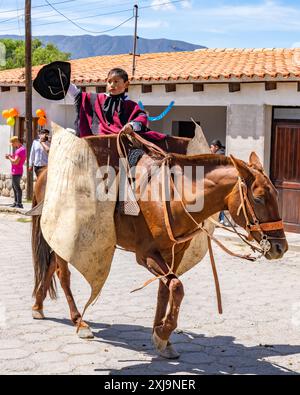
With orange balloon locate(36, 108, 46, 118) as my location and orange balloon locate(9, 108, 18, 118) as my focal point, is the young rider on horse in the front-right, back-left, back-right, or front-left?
back-left

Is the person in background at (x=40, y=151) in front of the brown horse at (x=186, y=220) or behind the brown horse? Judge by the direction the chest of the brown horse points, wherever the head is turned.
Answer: behind

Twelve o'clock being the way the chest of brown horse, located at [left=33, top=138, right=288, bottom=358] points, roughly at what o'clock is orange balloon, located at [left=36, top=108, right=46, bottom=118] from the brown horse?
The orange balloon is roughly at 7 o'clock from the brown horse.

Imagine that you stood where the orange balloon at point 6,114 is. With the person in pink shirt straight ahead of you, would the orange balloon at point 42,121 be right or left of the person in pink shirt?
left

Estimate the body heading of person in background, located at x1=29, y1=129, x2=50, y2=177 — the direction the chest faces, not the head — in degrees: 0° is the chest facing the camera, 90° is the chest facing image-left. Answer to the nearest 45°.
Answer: approximately 315°

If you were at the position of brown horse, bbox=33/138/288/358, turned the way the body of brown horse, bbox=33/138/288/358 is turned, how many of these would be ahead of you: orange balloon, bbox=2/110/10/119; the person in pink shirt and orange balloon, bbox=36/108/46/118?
0

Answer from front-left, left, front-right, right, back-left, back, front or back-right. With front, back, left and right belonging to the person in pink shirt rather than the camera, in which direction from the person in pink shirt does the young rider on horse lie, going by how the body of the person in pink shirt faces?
left

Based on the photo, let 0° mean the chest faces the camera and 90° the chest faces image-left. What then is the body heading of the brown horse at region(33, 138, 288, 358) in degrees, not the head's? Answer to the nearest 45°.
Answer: approximately 315°
